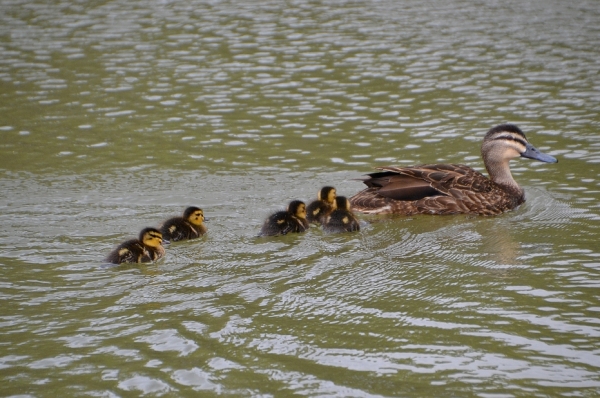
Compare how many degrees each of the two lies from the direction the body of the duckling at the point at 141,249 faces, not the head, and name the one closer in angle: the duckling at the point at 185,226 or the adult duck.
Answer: the adult duck

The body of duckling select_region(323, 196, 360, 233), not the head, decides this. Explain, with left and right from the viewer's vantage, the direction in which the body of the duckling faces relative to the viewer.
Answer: facing away from the viewer and to the right of the viewer

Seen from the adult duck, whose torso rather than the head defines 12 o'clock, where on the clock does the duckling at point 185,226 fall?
The duckling is roughly at 5 o'clock from the adult duck.

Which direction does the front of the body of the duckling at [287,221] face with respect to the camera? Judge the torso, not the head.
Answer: to the viewer's right

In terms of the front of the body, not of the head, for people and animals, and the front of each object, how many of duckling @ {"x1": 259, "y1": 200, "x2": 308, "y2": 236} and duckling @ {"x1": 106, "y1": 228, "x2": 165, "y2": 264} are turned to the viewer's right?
2

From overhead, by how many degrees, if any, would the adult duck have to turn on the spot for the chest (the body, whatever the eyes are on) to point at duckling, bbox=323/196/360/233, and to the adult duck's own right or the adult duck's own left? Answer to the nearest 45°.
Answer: approximately 135° to the adult duck's own right

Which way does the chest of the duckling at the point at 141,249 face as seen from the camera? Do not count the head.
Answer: to the viewer's right

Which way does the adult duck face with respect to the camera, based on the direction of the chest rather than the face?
to the viewer's right

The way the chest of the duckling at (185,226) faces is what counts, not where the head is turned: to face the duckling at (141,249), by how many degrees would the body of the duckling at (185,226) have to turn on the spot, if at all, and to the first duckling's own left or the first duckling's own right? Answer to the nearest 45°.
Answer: approximately 135° to the first duckling's own right

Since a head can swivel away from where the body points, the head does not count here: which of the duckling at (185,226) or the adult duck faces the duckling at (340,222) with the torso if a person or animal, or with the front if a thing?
the duckling at (185,226)
